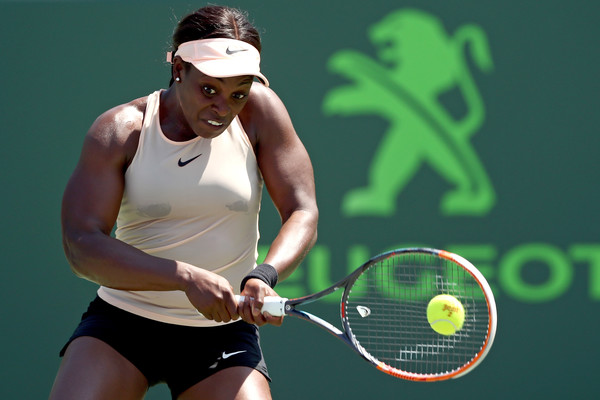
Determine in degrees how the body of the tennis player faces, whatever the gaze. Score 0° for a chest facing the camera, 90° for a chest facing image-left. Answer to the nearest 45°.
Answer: approximately 0°

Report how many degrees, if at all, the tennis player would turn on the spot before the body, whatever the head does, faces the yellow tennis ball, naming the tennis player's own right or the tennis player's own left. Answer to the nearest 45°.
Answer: approximately 90° to the tennis player's own left
